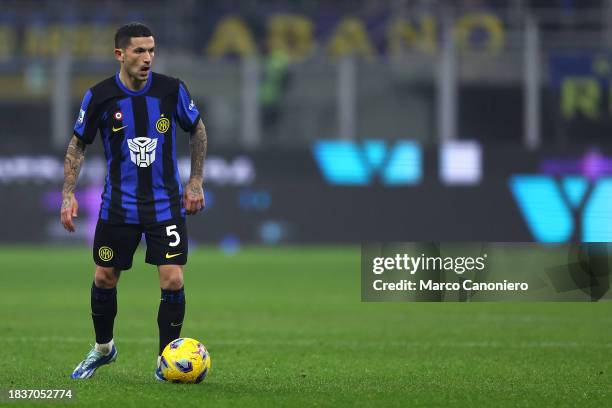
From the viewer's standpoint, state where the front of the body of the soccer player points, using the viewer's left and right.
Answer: facing the viewer
